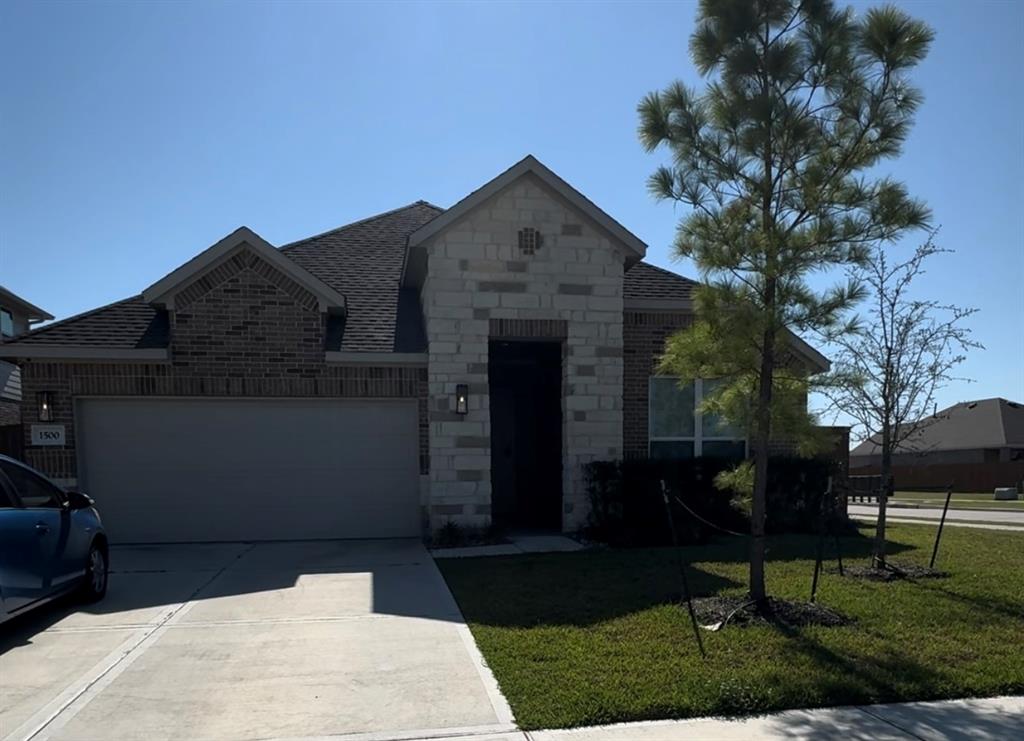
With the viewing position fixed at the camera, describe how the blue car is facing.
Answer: facing away from the viewer and to the right of the viewer

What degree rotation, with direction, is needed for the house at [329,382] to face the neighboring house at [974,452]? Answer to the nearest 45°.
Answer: approximately 135° to its left

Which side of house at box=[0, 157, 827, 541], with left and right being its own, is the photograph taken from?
front

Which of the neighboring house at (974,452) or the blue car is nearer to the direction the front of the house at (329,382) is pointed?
the blue car

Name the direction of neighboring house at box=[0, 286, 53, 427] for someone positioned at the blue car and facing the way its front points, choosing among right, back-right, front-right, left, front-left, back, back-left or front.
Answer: front-left

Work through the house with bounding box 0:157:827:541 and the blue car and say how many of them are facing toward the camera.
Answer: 1

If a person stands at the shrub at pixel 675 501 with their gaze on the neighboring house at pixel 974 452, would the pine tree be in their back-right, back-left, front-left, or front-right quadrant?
back-right

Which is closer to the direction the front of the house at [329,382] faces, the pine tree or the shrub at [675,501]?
the pine tree

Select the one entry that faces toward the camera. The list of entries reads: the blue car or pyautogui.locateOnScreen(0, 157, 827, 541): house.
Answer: the house

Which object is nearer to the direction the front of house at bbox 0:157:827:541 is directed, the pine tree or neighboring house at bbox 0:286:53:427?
the pine tree
